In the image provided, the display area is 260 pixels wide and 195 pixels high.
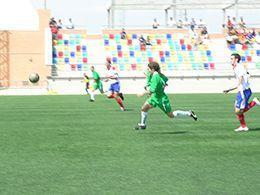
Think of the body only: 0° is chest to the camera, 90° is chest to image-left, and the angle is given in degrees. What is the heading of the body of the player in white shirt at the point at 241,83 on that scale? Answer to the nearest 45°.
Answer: approximately 90°
